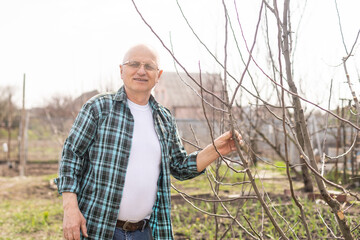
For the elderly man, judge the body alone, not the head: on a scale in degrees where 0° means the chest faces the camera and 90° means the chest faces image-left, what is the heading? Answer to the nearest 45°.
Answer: approximately 315°
